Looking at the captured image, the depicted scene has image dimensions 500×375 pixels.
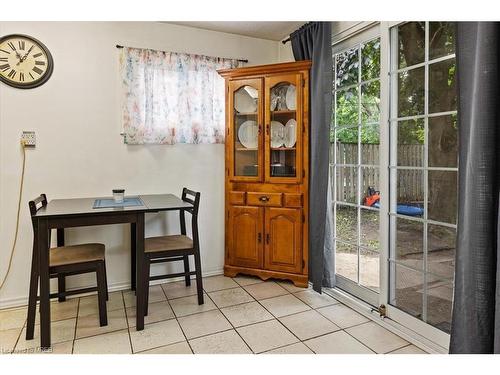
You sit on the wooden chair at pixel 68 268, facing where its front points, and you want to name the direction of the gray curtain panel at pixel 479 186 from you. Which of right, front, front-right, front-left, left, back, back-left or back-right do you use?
front-right

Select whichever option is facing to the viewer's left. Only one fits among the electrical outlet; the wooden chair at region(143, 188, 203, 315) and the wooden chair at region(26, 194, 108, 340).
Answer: the wooden chair at region(143, 188, 203, 315)

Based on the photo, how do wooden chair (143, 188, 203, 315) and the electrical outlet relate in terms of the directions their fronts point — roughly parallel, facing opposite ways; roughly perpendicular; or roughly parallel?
roughly perpendicular

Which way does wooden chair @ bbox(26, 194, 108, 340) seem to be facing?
to the viewer's right

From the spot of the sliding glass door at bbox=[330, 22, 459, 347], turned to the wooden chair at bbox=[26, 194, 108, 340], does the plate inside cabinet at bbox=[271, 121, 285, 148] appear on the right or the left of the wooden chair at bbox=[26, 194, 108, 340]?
right

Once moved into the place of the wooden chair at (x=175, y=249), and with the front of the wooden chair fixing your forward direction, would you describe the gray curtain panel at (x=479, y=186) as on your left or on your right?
on your left

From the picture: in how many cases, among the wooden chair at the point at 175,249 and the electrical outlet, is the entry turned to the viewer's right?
0

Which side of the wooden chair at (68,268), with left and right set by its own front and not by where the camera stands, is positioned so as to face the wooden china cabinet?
front

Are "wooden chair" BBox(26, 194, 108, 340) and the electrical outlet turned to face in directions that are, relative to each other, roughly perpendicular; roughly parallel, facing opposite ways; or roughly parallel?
roughly perpendicular

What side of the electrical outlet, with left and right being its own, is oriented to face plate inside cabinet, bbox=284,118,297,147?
left

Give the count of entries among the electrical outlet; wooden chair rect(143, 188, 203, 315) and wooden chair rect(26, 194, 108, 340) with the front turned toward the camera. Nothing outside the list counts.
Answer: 1

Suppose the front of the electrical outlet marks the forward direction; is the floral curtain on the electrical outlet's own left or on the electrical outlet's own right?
on the electrical outlet's own left

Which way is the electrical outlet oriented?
toward the camera

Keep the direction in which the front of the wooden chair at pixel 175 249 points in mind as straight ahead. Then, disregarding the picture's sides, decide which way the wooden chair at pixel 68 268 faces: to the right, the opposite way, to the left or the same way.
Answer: the opposite way

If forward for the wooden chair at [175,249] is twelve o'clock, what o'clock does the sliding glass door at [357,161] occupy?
The sliding glass door is roughly at 6 o'clock from the wooden chair.

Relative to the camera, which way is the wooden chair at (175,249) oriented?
to the viewer's left
